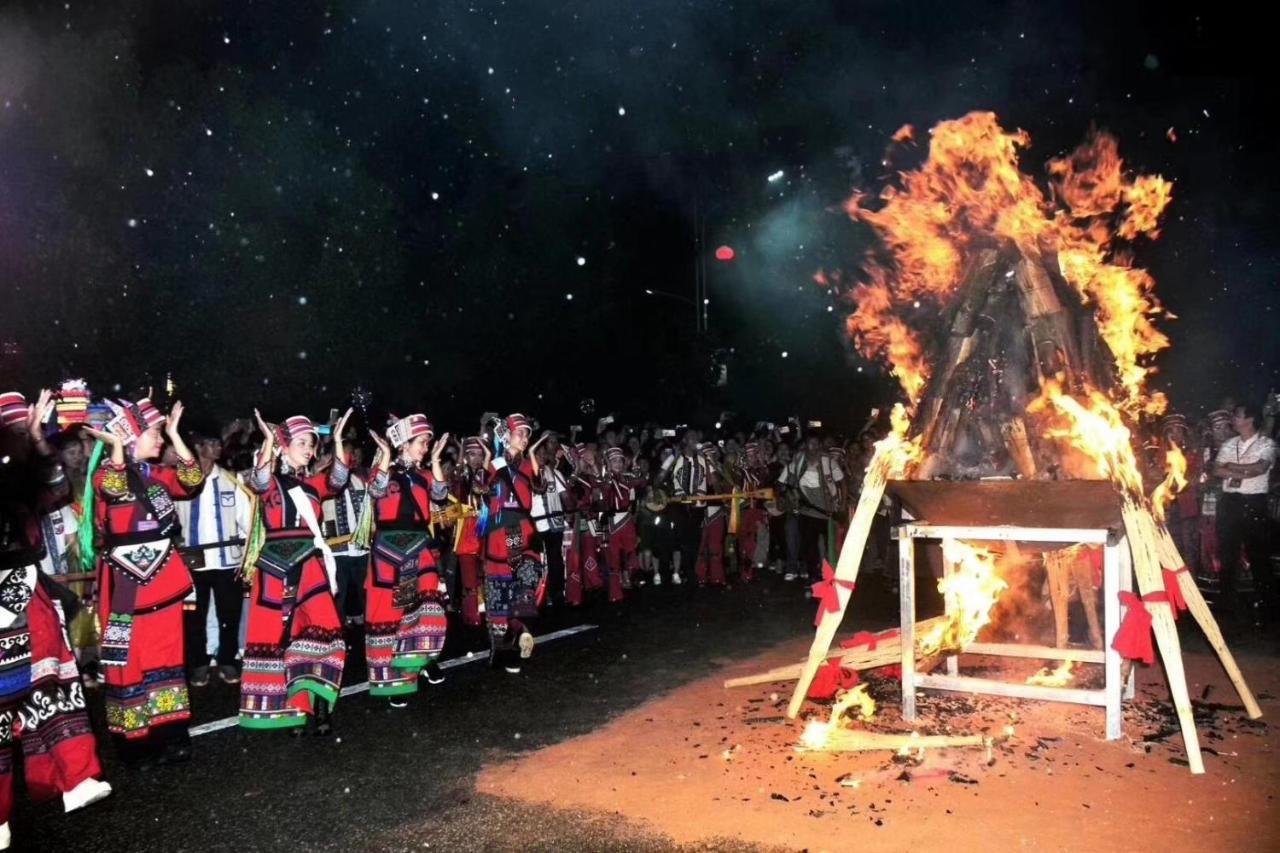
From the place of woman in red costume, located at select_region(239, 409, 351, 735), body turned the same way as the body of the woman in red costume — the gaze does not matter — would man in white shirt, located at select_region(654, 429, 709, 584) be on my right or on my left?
on my left

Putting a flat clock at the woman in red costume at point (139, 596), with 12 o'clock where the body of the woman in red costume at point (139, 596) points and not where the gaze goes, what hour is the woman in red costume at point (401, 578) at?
the woman in red costume at point (401, 578) is roughly at 10 o'clock from the woman in red costume at point (139, 596).

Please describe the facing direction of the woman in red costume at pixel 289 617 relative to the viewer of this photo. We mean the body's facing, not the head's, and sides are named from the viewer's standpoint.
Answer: facing the viewer and to the right of the viewer

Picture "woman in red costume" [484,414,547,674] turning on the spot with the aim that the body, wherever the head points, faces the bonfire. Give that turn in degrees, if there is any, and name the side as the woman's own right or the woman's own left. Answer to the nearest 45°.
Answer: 0° — they already face it

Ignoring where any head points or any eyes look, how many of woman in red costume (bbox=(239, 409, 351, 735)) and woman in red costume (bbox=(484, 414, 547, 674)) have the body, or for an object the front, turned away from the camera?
0

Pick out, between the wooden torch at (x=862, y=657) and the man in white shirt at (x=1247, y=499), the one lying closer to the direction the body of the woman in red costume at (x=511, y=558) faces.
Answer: the wooden torch

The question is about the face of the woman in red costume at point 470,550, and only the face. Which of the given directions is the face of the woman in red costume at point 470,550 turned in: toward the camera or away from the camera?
toward the camera

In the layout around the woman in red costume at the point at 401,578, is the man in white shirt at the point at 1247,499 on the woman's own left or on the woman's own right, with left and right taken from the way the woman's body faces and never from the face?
on the woman's own left

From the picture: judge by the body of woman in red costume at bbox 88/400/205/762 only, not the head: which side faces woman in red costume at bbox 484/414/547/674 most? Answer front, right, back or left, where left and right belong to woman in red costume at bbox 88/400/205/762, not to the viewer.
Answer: left

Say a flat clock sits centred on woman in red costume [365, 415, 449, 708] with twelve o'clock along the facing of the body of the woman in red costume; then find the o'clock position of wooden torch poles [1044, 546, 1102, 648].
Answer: The wooden torch poles is roughly at 11 o'clock from the woman in red costume.

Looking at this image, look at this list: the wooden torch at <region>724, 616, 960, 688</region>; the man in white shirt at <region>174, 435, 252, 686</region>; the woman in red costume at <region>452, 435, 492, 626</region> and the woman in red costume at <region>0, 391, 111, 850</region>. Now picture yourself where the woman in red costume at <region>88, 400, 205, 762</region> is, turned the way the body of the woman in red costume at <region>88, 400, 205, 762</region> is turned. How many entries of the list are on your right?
1

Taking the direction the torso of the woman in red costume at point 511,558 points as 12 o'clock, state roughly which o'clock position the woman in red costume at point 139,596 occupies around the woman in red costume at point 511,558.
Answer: the woman in red costume at point 139,596 is roughly at 3 o'clock from the woman in red costume at point 511,558.

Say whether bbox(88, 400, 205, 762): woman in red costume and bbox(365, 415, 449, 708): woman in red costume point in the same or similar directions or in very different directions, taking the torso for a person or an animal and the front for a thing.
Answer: same or similar directions
